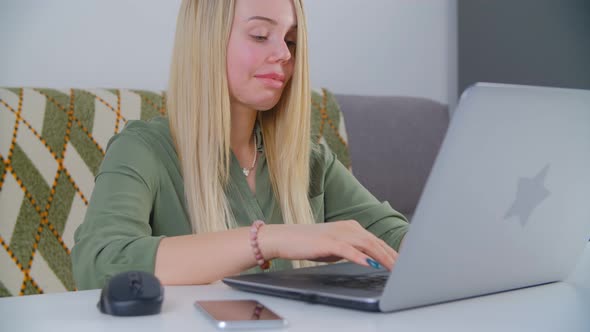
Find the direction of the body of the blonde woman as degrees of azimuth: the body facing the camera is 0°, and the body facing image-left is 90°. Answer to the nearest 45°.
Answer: approximately 315°

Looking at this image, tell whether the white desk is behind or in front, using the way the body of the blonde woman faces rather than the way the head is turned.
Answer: in front

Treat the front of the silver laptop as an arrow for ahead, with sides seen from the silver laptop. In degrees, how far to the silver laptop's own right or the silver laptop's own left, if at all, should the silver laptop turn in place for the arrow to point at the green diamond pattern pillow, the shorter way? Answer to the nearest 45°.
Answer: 0° — it already faces it

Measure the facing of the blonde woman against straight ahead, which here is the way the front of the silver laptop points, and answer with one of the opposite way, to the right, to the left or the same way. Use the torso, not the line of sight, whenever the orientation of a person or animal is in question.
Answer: the opposite way

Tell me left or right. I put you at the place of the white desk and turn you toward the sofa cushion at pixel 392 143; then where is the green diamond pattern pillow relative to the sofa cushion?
left

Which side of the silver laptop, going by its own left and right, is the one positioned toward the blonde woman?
front

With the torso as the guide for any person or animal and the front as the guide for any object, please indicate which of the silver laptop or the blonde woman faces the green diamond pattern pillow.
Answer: the silver laptop

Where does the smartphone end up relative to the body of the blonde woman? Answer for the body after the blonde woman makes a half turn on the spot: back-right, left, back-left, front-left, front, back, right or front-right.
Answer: back-left

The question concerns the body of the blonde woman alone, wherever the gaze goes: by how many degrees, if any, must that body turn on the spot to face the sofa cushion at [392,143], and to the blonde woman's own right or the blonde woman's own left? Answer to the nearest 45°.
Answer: approximately 90° to the blonde woman's own left

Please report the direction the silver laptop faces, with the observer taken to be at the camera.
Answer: facing away from the viewer and to the left of the viewer

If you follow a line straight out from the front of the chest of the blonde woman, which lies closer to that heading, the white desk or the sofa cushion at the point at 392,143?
the white desk

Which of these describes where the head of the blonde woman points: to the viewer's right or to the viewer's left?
to the viewer's right

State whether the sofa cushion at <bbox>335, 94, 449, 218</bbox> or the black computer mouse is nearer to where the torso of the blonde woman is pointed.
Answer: the black computer mouse
